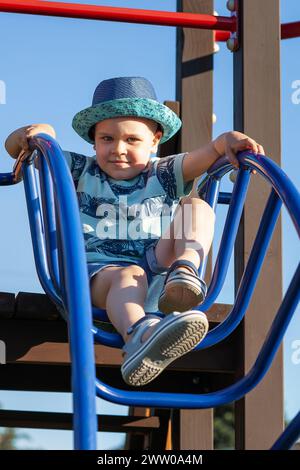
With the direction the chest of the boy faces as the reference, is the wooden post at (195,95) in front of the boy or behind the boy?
behind

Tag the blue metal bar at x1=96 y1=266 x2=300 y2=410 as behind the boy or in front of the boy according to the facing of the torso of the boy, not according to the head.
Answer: in front

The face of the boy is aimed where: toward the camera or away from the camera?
toward the camera

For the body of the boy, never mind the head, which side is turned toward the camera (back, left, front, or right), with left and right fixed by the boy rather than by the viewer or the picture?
front
